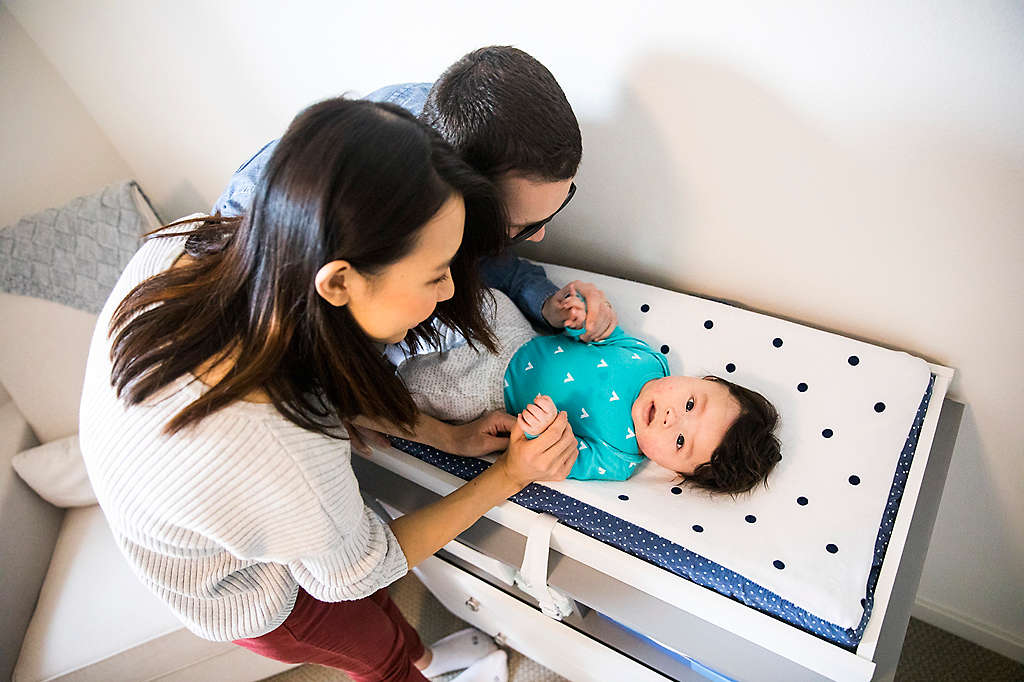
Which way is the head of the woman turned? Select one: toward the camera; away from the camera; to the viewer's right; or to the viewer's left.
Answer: to the viewer's right

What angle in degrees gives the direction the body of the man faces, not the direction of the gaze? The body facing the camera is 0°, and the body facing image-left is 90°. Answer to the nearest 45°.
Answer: approximately 315°

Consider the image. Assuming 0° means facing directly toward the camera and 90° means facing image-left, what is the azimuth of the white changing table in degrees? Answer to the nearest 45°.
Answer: approximately 45°

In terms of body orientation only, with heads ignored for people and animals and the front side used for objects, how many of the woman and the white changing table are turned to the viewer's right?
1

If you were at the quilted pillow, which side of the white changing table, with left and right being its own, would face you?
right

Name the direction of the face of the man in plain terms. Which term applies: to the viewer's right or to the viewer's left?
to the viewer's right

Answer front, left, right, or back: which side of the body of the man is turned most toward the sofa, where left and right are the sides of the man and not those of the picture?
back

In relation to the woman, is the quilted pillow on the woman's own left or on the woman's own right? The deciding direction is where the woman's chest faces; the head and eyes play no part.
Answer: on the woman's own left

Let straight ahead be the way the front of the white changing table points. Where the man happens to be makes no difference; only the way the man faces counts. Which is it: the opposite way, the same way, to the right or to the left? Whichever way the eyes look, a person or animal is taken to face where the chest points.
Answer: to the left

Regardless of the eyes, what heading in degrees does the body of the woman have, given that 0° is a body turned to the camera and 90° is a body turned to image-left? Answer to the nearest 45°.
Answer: approximately 270°
